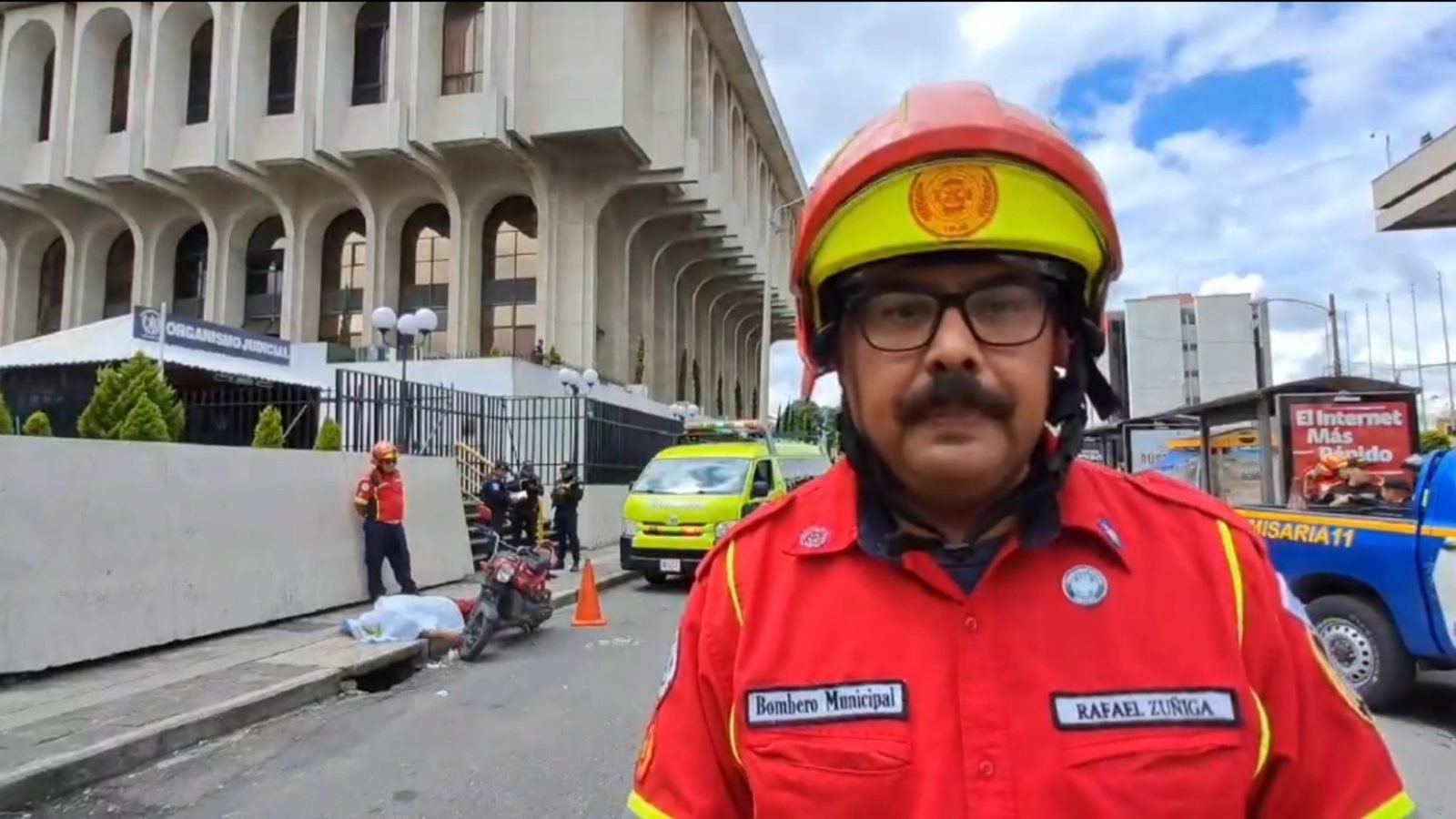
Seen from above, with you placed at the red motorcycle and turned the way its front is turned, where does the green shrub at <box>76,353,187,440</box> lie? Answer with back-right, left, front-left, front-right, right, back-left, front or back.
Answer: right

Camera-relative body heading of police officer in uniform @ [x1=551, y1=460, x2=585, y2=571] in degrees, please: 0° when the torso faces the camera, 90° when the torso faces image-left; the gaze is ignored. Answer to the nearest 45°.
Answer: approximately 0°

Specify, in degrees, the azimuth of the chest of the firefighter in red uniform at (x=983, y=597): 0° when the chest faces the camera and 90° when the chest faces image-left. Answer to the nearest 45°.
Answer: approximately 0°
